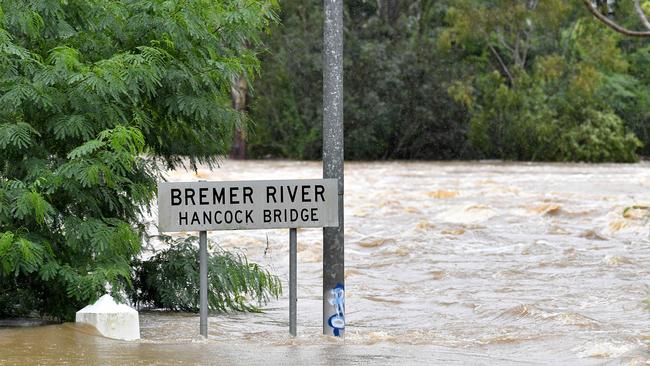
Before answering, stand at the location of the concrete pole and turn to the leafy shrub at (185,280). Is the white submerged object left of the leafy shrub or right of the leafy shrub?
left

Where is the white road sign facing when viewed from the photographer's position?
facing the viewer

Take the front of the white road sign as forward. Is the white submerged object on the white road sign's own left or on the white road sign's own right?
on the white road sign's own right

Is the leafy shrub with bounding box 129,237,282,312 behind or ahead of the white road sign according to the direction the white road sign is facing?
behind

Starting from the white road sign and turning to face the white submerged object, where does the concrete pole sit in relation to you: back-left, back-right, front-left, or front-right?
back-right

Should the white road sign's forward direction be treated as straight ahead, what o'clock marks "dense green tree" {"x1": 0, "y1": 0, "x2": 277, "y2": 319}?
The dense green tree is roughly at 4 o'clock from the white road sign.

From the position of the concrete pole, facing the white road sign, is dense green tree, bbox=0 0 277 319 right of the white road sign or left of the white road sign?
right

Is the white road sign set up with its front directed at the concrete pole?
no
